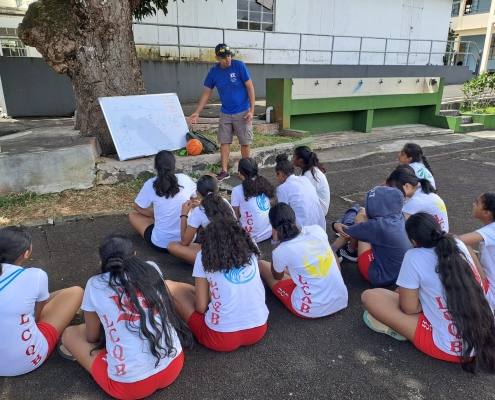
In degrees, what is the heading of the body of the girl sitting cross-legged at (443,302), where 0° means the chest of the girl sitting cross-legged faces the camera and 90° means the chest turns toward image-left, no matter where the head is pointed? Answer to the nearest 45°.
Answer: approximately 135°

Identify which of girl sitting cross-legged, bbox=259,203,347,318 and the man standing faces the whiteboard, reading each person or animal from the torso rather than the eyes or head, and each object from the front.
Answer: the girl sitting cross-legged

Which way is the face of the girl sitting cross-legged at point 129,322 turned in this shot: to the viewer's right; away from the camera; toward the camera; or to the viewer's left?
away from the camera

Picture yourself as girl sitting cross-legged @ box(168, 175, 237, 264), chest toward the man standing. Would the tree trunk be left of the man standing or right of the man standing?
left

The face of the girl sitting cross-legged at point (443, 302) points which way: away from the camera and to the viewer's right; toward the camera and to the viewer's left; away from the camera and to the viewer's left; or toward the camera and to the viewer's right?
away from the camera and to the viewer's left

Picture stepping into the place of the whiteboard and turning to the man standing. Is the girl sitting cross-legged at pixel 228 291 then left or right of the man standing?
right

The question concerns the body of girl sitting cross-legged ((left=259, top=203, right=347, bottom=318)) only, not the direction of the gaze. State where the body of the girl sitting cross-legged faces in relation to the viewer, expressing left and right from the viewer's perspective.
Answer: facing away from the viewer and to the left of the viewer

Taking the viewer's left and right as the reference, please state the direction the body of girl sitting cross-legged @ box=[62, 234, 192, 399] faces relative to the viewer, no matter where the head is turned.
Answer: facing away from the viewer and to the left of the viewer

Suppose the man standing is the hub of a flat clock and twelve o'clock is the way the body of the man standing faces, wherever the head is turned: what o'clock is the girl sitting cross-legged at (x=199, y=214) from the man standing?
The girl sitting cross-legged is roughly at 12 o'clock from the man standing.

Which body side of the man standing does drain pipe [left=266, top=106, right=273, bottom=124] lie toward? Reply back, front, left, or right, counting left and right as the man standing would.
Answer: back
